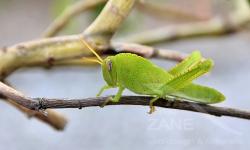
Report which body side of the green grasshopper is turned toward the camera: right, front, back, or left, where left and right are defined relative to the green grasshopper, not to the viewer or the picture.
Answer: left
